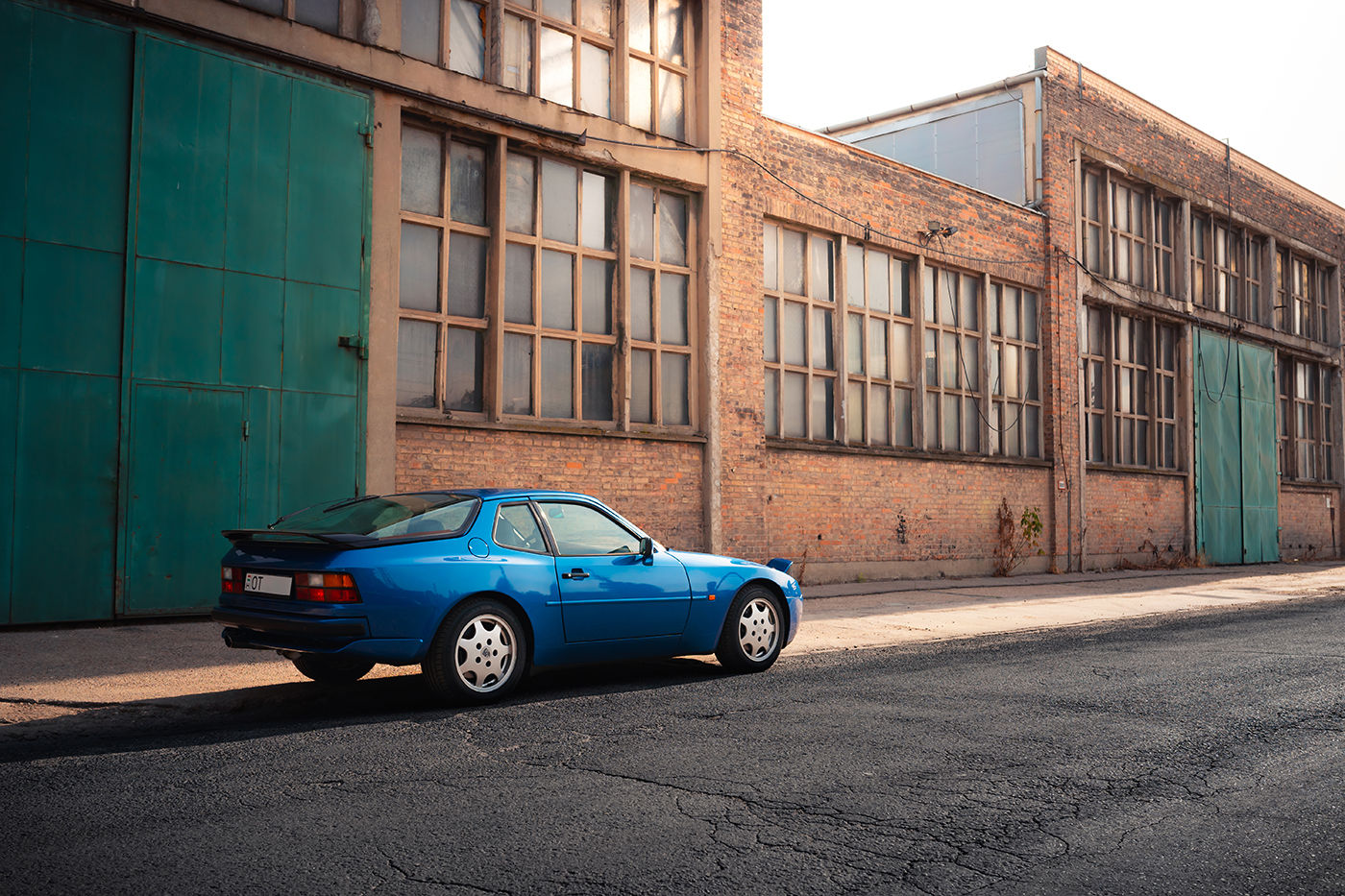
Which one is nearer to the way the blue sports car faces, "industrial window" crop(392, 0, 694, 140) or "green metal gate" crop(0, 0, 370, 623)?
the industrial window

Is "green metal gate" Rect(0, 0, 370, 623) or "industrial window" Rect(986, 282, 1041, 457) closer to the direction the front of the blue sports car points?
the industrial window

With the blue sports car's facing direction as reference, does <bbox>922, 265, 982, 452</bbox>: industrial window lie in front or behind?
in front

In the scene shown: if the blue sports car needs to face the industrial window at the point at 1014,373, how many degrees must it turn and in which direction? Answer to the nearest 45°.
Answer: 0° — it already faces it

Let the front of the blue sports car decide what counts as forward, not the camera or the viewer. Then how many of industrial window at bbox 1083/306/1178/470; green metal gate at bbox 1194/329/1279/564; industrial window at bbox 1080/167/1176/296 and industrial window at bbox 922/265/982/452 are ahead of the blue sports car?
4

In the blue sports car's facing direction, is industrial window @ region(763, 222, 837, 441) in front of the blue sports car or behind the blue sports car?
in front

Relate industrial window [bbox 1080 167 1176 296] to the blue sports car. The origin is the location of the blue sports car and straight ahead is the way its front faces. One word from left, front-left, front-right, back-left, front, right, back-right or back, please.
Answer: front

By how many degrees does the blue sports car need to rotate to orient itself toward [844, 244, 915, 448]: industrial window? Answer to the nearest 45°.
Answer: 0° — it already faces it

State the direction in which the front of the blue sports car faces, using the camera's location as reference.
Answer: facing away from the viewer and to the right of the viewer

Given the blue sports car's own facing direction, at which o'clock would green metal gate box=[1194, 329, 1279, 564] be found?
The green metal gate is roughly at 12 o'clock from the blue sports car.

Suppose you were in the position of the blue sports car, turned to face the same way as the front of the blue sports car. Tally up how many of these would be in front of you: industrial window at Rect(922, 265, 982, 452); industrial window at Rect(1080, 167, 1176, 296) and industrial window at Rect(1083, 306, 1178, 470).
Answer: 3

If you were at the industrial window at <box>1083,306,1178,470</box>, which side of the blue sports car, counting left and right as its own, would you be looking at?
front
